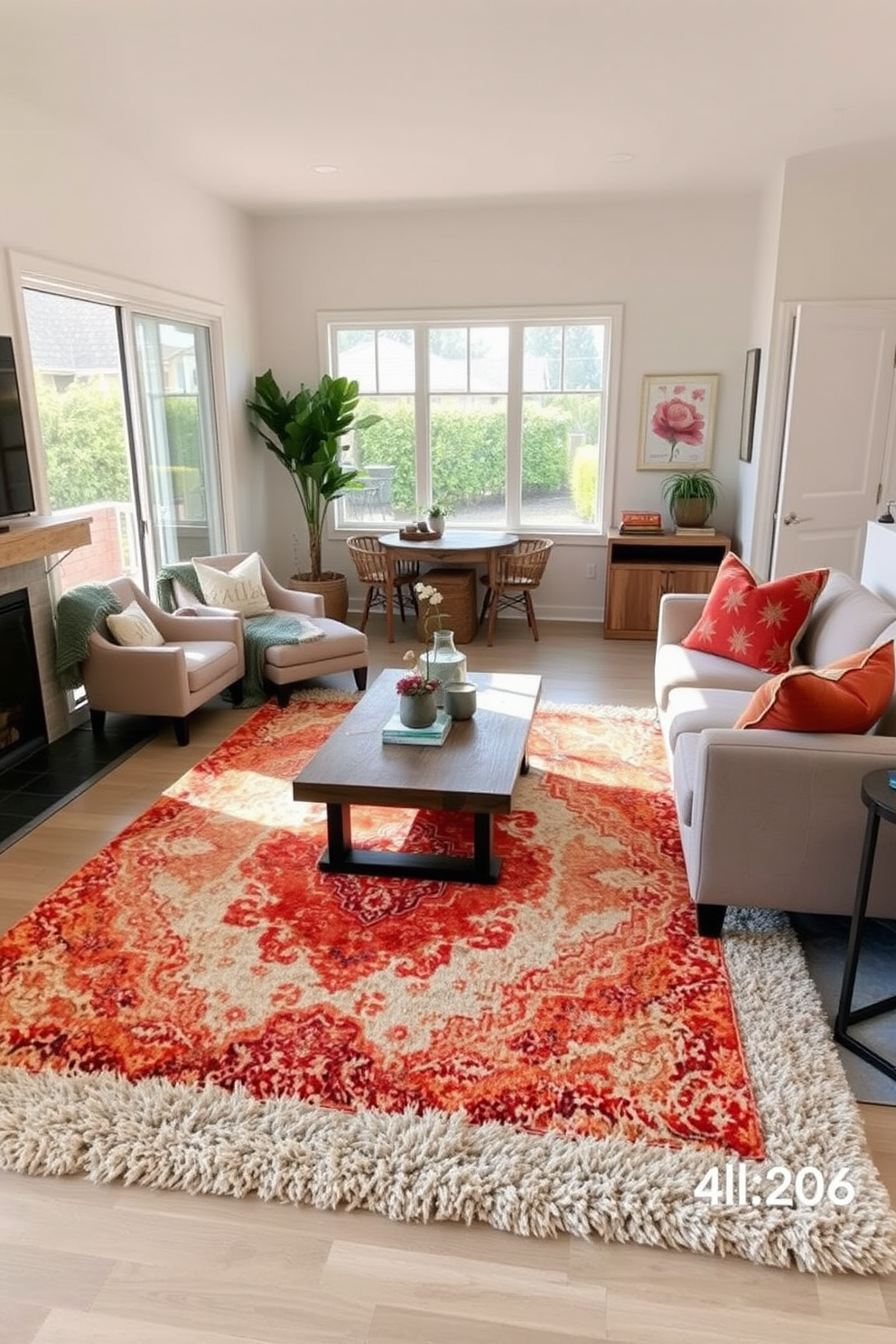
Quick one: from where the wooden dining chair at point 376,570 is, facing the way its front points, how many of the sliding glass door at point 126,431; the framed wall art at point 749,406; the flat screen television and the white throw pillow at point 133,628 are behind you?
3

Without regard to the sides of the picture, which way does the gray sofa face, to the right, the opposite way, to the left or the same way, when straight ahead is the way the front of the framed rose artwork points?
to the right

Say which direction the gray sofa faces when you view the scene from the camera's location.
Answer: facing to the left of the viewer

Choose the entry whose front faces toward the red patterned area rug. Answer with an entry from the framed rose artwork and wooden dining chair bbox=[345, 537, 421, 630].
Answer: the framed rose artwork

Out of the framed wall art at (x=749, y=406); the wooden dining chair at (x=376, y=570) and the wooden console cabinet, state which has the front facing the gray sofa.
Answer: the wooden console cabinet

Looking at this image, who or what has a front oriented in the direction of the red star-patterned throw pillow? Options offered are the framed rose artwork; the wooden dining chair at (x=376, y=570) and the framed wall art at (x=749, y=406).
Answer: the framed rose artwork

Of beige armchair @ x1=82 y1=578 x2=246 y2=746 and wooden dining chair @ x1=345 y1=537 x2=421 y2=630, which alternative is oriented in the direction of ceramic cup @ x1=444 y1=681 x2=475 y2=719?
the beige armchair

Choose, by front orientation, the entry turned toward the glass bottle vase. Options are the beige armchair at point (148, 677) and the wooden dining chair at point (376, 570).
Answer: the beige armchair

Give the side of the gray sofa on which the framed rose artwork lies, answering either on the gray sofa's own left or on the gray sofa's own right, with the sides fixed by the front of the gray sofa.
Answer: on the gray sofa's own right

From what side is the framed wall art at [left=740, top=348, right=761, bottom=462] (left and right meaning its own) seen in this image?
left

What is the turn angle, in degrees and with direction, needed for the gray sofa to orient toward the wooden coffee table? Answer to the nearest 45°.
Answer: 0° — it already faces it

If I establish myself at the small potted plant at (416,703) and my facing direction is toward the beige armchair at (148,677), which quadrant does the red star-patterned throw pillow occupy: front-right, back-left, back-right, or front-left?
back-right

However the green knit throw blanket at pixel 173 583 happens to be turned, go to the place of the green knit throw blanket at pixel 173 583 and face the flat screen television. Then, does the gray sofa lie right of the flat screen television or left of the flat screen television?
left

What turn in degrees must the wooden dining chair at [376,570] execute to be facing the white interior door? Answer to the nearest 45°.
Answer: approximately 45° to its right
